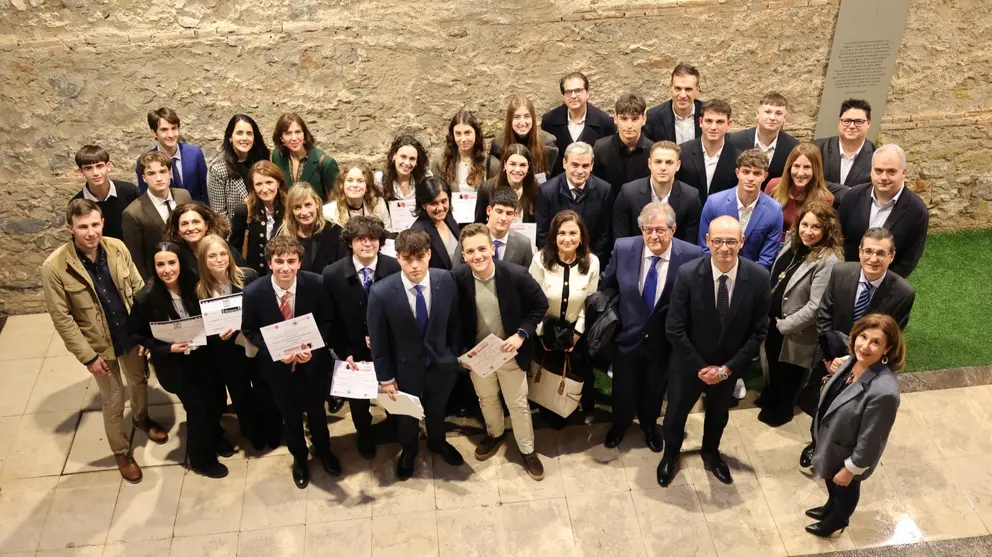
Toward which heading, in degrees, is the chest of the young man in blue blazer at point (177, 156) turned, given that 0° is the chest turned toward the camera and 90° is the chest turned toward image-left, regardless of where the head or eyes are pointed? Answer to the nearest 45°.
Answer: approximately 0°

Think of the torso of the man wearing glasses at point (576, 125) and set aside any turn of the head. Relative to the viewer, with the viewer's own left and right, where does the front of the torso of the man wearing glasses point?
facing the viewer

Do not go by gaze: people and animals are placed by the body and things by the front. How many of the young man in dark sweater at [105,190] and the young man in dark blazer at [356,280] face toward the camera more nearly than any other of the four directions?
2

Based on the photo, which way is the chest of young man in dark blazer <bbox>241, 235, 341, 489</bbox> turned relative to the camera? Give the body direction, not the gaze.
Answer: toward the camera

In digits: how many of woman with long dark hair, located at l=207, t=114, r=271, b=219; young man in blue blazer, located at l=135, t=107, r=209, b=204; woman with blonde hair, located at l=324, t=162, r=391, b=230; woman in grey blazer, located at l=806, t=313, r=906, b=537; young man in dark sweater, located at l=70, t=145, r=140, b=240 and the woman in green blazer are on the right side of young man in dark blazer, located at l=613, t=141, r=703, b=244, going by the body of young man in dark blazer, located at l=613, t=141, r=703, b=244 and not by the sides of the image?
5

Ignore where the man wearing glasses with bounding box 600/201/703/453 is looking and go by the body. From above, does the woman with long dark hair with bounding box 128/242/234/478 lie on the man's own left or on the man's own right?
on the man's own right

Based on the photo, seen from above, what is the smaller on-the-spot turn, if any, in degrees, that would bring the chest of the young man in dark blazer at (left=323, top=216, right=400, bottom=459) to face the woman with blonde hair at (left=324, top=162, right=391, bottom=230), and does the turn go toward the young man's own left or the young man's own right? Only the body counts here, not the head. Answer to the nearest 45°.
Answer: approximately 180°

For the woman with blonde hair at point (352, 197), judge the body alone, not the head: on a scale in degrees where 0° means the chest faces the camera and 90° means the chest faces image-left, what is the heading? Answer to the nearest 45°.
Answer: approximately 0°
